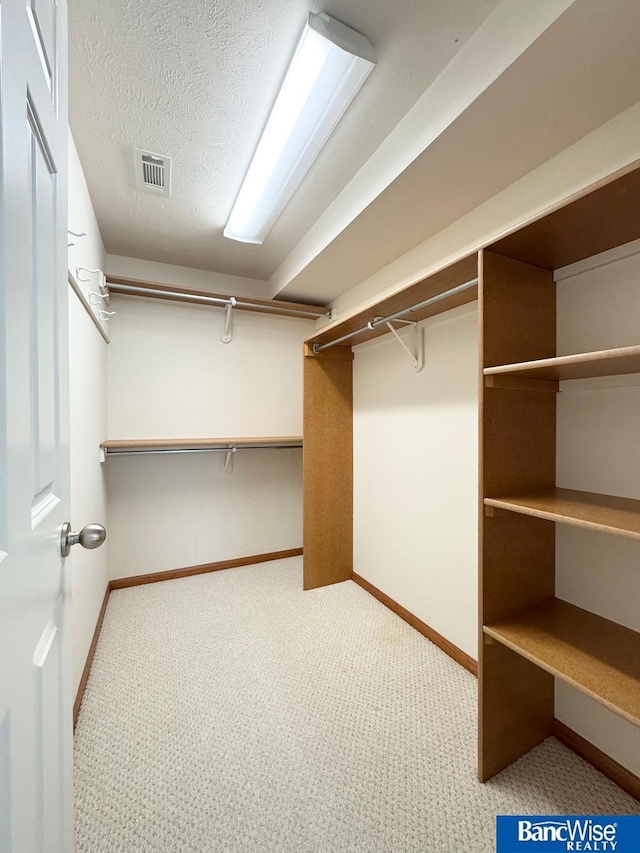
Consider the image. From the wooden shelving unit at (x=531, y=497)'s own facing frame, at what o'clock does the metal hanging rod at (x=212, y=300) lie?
The metal hanging rod is roughly at 2 o'clock from the wooden shelving unit.

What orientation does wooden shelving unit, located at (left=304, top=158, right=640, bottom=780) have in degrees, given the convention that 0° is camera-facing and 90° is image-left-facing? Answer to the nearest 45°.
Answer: approximately 45°

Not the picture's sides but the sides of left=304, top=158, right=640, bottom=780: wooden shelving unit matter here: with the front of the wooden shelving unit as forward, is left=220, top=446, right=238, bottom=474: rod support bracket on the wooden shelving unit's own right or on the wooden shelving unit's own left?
on the wooden shelving unit's own right

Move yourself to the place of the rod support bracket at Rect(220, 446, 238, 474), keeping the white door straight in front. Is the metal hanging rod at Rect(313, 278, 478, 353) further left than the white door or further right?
left

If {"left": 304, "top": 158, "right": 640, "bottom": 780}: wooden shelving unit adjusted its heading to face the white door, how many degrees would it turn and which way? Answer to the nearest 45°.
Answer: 0° — it already faces it

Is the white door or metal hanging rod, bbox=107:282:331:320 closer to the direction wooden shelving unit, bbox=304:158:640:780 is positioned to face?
the white door

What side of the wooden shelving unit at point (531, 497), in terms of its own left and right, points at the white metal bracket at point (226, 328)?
right

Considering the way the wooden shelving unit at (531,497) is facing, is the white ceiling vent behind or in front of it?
in front

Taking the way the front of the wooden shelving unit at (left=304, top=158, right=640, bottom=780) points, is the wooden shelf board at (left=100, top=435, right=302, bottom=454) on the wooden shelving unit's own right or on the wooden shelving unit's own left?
on the wooden shelving unit's own right

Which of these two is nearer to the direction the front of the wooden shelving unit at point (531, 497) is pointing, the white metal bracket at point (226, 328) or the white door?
the white door
